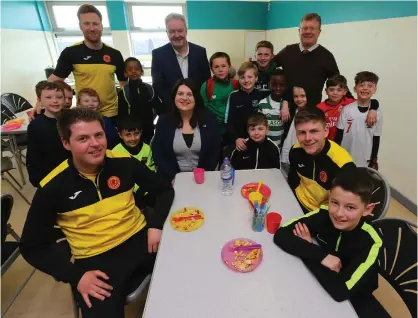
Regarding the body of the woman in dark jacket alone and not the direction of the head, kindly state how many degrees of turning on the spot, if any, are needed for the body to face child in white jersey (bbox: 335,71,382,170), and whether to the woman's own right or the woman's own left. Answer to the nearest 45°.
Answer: approximately 90° to the woman's own left

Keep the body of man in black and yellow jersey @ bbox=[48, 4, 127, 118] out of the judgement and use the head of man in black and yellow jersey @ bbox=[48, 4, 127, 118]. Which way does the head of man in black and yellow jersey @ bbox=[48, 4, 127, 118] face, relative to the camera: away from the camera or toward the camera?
toward the camera

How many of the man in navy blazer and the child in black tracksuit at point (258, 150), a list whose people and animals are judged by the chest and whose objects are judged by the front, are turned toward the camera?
2

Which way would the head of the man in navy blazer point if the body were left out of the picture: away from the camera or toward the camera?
toward the camera

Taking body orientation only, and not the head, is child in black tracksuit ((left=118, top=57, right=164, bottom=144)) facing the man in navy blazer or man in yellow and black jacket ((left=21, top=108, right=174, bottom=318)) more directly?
the man in yellow and black jacket

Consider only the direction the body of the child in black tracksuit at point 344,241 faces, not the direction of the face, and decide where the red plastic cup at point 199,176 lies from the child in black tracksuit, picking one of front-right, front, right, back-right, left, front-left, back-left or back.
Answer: front-right

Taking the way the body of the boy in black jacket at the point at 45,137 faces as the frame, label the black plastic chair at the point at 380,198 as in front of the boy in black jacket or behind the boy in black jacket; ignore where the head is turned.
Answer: in front

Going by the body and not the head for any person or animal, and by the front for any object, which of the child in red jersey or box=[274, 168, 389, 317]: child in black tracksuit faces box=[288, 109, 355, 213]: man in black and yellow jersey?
the child in red jersey

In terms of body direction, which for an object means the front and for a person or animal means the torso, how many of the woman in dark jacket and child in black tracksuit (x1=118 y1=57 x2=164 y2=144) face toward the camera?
2

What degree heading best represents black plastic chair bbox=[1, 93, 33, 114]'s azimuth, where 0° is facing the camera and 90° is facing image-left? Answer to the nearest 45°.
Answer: approximately 45°

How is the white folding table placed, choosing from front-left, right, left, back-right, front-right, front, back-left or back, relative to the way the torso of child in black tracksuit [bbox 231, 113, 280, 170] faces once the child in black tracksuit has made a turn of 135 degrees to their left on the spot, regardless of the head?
back-right

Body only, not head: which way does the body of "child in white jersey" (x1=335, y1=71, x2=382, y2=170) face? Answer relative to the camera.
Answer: toward the camera

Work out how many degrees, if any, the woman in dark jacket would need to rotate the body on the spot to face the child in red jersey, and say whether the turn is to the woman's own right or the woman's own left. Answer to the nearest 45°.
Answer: approximately 90° to the woman's own left

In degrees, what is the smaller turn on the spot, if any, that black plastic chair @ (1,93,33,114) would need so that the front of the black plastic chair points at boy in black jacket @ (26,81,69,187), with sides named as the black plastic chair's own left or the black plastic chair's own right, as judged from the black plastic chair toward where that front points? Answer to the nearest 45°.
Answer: approximately 45° to the black plastic chair's own left

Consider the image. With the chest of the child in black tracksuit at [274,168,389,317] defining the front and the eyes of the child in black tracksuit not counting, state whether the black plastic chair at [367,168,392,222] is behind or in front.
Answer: behind

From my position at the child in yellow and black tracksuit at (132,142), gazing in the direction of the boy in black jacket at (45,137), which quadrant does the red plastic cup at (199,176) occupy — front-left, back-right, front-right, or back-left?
back-left

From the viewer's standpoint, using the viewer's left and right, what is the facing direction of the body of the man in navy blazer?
facing the viewer

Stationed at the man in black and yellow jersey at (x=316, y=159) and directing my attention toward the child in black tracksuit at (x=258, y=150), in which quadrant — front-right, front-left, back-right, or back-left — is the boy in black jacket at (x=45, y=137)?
front-left
